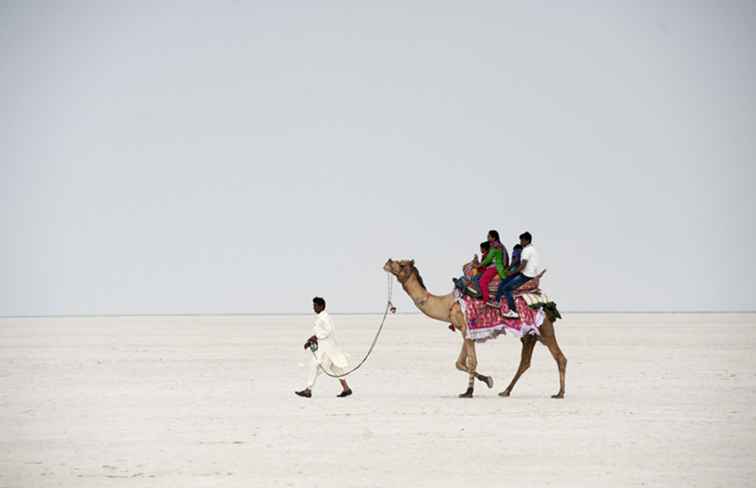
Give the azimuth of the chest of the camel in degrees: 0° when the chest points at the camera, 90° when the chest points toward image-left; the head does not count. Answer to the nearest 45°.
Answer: approximately 90°

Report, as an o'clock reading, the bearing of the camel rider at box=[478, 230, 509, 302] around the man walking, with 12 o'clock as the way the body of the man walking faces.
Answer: The camel rider is roughly at 6 o'clock from the man walking.

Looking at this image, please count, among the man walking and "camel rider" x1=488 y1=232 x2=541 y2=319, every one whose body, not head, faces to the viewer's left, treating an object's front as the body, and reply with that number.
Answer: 2

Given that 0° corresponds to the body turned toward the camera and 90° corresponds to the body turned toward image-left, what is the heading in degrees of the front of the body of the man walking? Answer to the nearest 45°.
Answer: approximately 90°

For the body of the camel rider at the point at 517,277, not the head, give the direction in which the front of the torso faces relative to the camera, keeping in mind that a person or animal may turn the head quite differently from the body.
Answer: to the viewer's left

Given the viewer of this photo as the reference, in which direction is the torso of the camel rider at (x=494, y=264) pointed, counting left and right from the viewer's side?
facing to the left of the viewer

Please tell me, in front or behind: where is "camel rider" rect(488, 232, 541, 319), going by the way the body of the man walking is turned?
behind

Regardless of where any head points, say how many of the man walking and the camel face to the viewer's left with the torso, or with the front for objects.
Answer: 2

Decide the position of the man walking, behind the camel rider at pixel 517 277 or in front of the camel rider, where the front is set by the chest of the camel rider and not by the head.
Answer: in front

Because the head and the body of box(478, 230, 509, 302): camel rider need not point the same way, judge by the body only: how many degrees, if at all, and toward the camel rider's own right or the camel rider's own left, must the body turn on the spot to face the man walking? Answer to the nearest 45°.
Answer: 0° — they already face them
